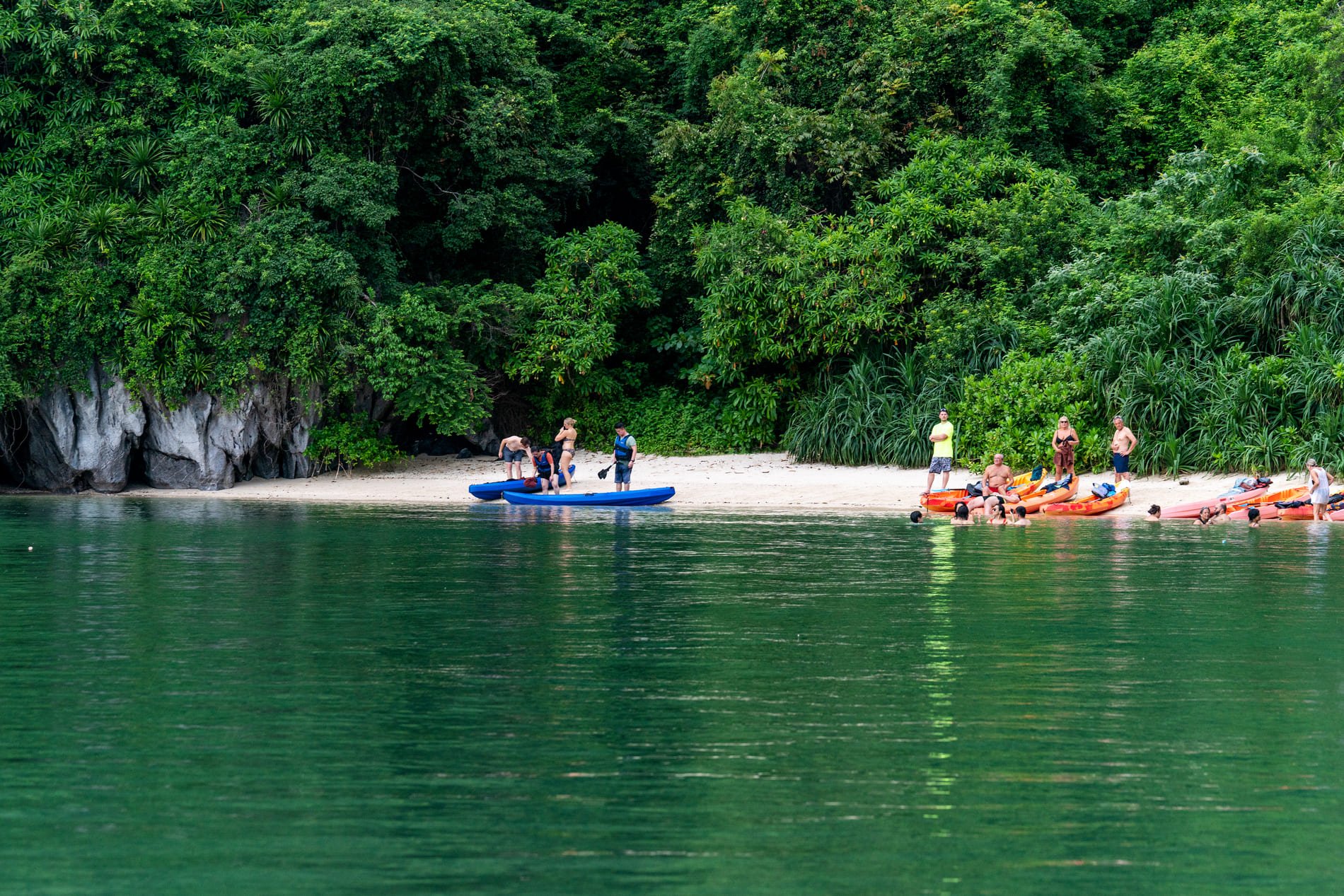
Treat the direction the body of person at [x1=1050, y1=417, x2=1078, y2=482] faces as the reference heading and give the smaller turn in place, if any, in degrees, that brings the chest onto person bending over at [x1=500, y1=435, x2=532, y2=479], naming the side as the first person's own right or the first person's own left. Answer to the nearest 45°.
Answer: approximately 90° to the first person's own right

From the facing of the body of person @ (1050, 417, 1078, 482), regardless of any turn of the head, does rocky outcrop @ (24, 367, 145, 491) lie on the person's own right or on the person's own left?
on the person's own right

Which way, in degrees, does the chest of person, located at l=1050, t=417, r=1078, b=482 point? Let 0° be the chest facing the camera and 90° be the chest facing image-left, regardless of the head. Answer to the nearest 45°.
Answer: approximately 0°

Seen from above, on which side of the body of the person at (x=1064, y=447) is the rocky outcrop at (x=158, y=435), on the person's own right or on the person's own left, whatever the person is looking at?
on the person's own right
